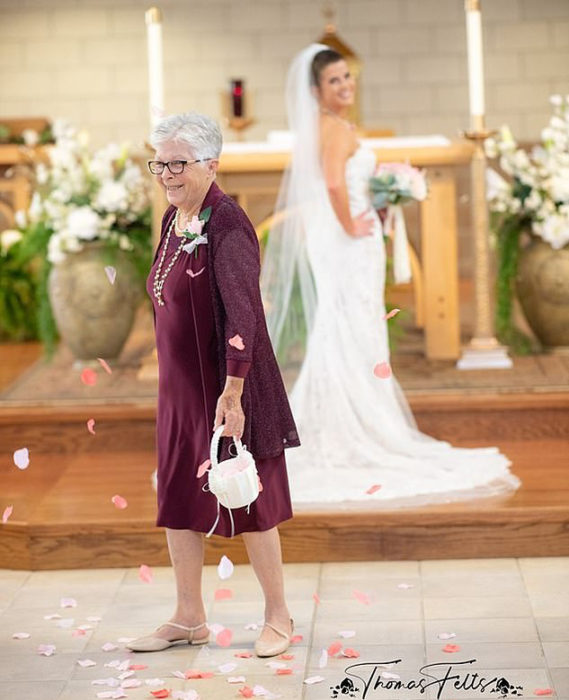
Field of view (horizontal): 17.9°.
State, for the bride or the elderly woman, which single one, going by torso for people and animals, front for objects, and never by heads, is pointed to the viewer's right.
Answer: the bride

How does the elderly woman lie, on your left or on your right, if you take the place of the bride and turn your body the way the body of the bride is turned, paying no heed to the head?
on your right

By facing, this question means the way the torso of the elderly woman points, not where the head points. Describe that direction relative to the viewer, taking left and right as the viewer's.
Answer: facing the viewer and to the left of the viewer

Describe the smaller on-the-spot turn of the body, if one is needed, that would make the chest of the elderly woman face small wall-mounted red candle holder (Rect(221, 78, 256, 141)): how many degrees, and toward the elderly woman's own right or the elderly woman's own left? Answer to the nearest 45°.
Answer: approximately 135° to the elderly woman's own right

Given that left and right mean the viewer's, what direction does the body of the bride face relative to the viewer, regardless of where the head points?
facing to the right of the viewer

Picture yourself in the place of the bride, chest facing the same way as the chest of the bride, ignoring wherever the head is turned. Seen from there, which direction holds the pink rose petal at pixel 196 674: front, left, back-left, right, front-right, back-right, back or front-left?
right

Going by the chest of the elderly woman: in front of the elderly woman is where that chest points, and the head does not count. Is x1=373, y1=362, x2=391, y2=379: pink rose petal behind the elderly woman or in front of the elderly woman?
behind

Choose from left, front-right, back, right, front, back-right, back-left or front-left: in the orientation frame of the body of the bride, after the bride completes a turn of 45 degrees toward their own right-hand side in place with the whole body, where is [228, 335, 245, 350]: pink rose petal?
front-right

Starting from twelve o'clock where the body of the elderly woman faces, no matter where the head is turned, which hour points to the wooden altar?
The wooden altar is roughly at 5 o'clock from the elderly woman.

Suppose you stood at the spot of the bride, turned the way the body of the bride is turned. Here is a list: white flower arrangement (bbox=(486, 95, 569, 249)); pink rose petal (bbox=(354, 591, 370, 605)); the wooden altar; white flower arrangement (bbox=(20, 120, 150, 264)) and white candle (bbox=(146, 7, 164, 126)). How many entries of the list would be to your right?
1

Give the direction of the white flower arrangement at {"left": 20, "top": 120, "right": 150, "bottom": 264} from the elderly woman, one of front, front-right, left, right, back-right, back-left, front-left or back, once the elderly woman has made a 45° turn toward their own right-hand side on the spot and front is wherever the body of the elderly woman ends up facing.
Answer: right

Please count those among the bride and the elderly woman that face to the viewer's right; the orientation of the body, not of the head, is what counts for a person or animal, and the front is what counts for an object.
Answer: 1

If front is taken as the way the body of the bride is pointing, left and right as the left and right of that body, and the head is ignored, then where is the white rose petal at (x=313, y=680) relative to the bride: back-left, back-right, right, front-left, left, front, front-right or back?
right

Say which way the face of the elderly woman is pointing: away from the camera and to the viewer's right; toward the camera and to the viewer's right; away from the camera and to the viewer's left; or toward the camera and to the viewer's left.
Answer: toward the camera and to the viewer's left
